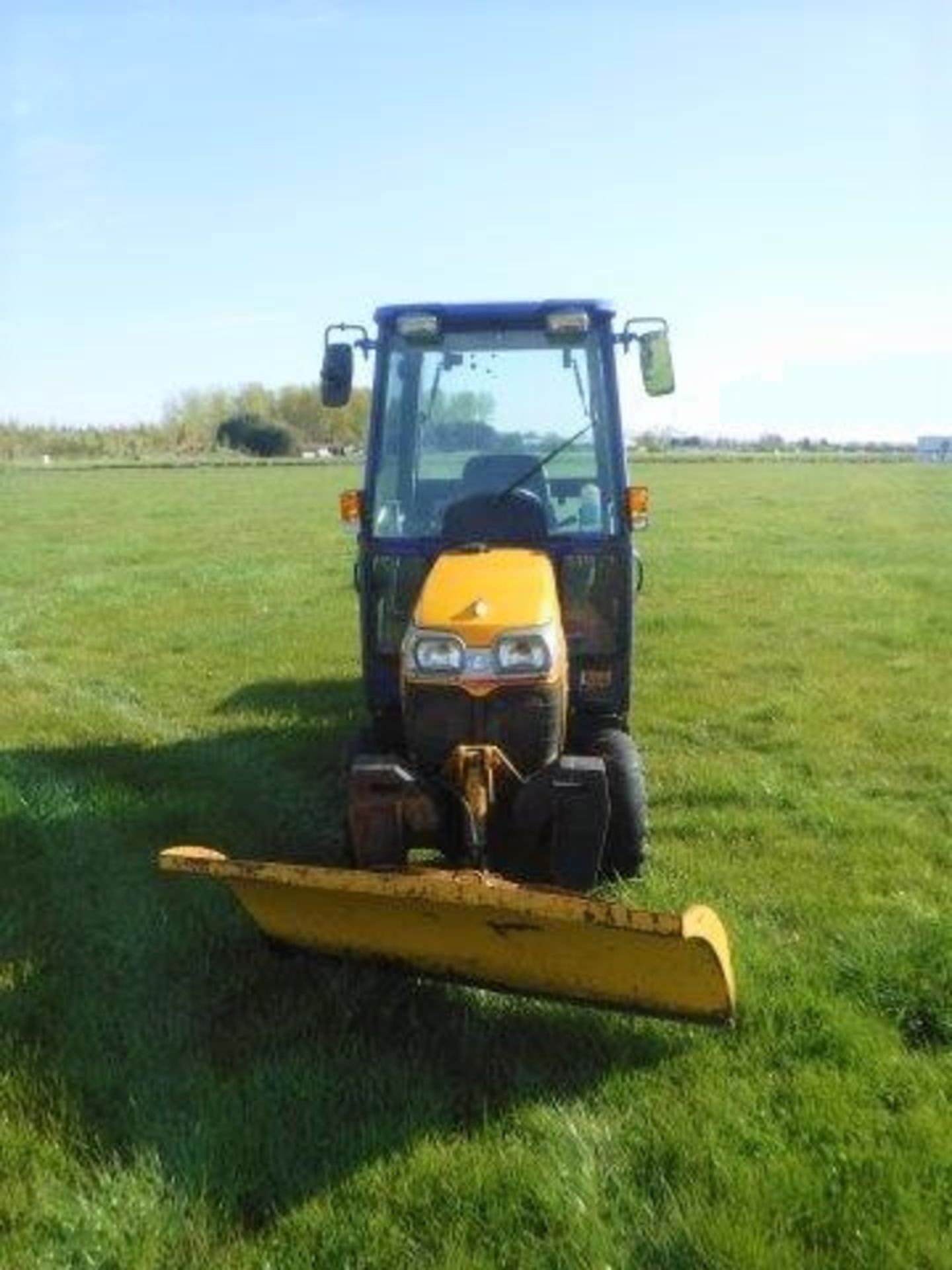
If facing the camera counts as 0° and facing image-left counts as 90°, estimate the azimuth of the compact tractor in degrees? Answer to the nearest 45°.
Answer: approximately 0°

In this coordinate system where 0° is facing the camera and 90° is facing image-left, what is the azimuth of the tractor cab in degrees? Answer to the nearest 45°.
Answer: approximately 0°
